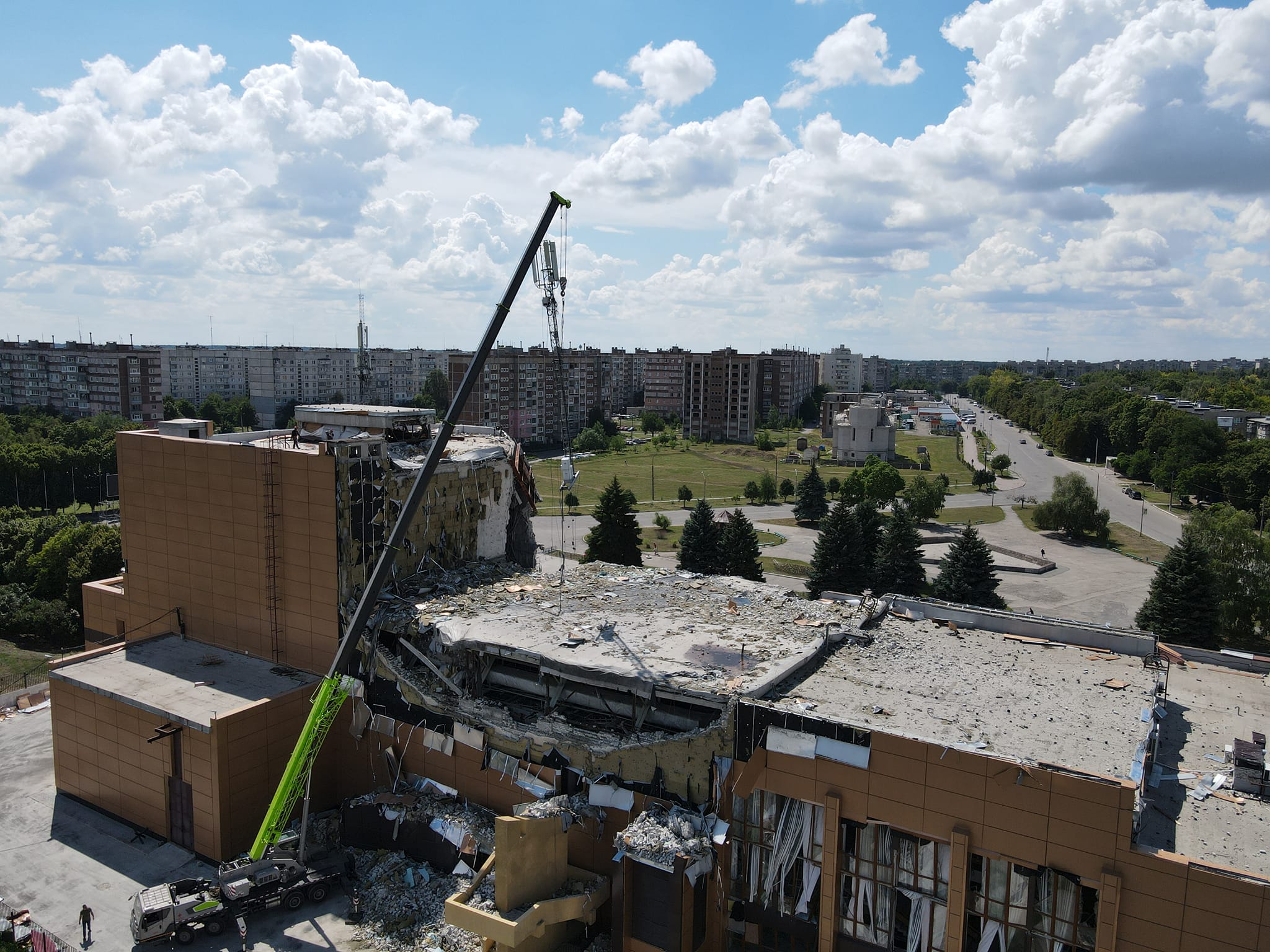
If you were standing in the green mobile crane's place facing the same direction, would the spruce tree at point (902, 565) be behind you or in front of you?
behind

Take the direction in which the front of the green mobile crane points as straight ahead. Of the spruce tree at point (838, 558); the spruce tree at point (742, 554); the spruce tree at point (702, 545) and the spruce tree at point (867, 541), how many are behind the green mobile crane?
4

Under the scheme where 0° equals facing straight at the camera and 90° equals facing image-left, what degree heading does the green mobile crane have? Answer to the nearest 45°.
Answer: approximately 45°

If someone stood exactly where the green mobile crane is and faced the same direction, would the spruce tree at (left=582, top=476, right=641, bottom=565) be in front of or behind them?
behind

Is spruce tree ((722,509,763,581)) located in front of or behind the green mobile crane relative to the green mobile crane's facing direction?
behind

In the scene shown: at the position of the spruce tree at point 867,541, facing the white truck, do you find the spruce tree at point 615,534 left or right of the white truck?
right

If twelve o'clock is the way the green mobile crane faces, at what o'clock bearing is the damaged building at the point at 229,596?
The damaged building is roughly at 4 o'clock from the green mobile crane.

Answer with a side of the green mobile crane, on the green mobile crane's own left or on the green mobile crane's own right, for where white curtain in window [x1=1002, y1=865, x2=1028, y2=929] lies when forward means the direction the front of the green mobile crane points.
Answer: on the green mobile crane's own left
